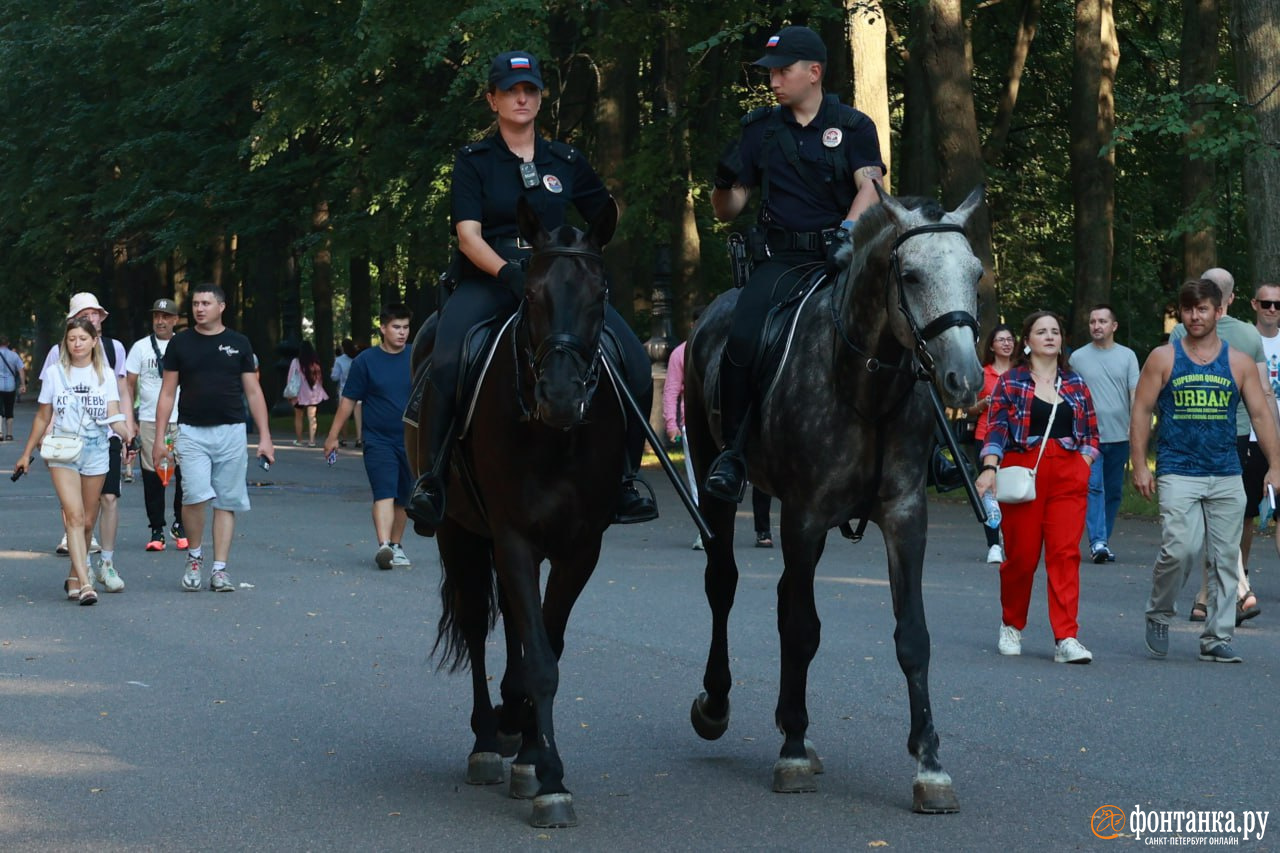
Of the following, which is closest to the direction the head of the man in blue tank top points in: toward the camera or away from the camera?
toward the camera

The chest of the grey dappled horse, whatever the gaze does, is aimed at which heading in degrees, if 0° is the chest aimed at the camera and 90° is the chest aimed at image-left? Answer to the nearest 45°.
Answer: approximately 315°

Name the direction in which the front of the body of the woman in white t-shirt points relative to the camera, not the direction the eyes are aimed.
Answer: toward the camera

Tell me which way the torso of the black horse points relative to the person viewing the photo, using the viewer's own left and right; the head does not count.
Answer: facing the viewer

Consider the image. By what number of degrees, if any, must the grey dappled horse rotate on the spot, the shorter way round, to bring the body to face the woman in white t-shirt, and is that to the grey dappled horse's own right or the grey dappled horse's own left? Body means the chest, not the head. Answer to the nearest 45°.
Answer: approximately 180°

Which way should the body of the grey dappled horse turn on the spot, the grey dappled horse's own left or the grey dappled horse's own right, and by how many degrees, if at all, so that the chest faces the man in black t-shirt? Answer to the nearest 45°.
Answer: approximately 180°

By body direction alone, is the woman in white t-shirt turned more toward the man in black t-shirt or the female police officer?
the female police officer

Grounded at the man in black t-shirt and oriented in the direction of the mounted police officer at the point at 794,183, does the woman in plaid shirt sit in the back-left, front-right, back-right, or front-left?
front-left

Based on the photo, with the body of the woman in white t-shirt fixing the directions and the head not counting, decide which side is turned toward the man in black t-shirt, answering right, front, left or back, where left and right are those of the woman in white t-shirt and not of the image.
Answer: left

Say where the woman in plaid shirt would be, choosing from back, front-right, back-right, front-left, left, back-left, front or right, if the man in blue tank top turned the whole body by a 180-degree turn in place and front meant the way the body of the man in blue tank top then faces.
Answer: left

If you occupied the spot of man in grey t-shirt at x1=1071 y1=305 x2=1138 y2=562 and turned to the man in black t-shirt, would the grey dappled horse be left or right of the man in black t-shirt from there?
left

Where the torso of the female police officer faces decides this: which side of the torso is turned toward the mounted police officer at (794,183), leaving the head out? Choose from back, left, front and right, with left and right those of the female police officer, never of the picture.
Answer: left

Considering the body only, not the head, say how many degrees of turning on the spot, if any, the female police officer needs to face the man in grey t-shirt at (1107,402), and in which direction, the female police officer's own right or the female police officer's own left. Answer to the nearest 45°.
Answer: approximately 135° to the female police officer's own left

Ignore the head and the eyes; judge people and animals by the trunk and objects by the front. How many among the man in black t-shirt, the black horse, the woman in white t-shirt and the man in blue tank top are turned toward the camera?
4
